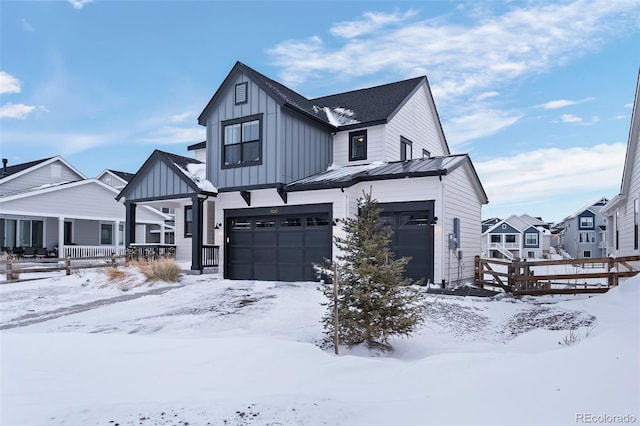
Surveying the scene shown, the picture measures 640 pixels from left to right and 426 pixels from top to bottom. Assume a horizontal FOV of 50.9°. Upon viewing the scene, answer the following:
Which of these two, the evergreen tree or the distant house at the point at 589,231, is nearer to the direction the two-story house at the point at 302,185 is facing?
the evergreen tree

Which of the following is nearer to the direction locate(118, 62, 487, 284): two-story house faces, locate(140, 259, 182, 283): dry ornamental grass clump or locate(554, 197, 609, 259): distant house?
the dry ornamental grass clump

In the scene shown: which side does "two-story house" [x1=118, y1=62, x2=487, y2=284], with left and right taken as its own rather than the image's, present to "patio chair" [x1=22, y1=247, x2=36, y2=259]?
right

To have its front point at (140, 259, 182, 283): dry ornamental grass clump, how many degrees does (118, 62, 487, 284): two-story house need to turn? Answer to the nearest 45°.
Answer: approximately 45° to its right

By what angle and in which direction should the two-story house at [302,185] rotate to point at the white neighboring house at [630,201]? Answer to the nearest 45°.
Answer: approximately 135° to its left

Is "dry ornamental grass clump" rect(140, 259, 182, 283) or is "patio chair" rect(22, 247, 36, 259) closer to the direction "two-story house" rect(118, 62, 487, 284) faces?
the dry ornamental grass clump

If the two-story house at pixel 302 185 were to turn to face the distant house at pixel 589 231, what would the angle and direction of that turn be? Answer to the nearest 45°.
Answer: approximately 180°

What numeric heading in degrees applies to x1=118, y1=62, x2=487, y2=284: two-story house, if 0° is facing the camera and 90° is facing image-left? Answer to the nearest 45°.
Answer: approximately 45°

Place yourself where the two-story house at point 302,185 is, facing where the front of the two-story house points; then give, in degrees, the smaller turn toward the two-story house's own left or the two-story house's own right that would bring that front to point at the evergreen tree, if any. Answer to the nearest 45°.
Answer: approximately 45° to the two-story house's own left

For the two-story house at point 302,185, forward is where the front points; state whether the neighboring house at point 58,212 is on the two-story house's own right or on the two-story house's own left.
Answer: on the two-story house's own right

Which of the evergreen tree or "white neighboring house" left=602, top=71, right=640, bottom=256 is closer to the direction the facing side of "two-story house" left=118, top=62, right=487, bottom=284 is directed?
the evergreen tree
